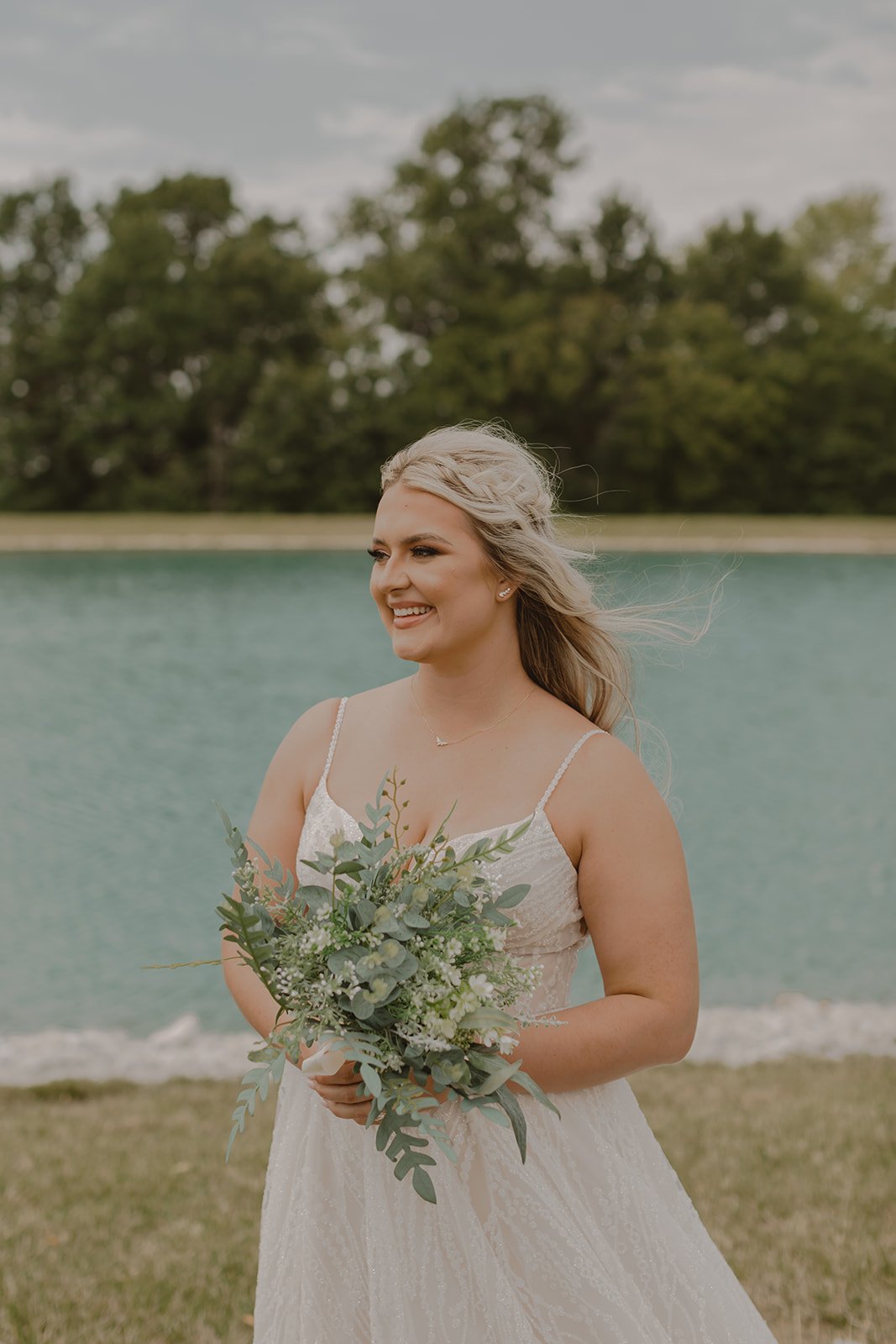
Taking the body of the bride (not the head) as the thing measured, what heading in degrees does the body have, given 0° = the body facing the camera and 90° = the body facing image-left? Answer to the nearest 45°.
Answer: approximately 45°
